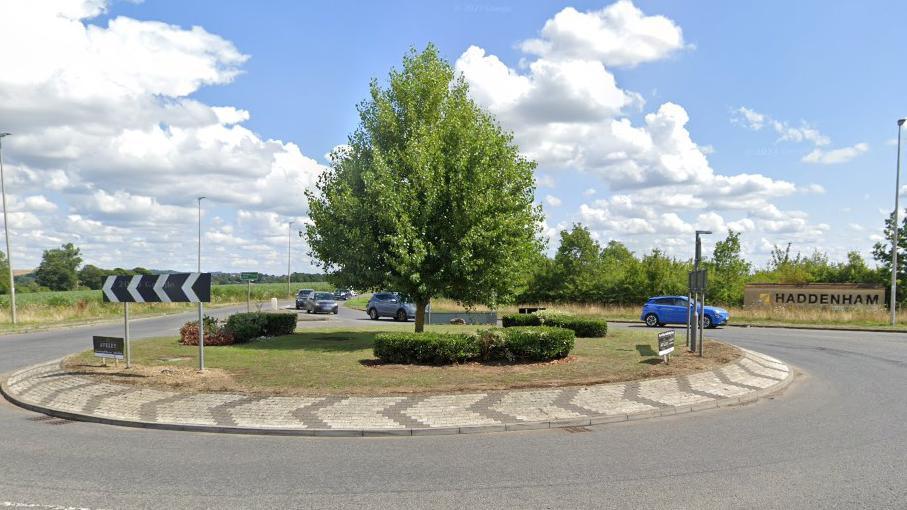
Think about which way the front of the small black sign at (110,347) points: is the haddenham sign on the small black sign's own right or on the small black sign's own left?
on the small black sign's own left

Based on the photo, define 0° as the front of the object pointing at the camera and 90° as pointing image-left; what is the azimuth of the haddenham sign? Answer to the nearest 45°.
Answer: approximately 0°

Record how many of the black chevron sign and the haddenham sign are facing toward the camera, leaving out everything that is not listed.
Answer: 2

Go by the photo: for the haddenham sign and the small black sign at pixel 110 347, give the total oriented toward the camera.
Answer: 2

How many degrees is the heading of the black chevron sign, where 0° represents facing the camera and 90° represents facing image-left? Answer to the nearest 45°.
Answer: approximately 0°

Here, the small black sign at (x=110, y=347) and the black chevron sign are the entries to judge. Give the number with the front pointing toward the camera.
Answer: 2
